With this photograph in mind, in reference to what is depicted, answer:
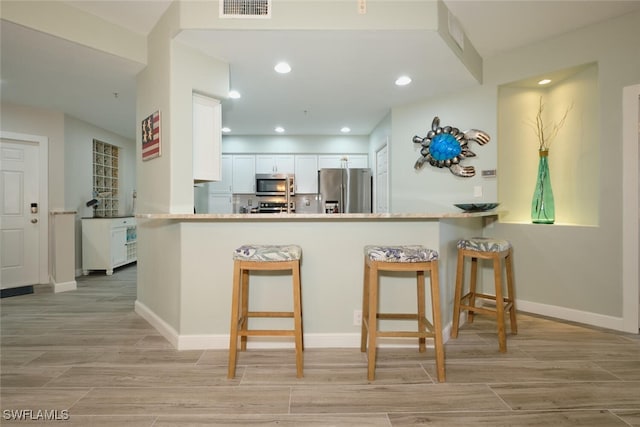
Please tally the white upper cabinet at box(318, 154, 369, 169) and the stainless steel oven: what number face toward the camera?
2

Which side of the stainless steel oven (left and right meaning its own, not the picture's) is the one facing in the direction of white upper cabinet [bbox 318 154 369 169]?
left

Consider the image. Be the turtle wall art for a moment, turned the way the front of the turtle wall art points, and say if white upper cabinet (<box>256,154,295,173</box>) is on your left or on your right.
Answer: on your right

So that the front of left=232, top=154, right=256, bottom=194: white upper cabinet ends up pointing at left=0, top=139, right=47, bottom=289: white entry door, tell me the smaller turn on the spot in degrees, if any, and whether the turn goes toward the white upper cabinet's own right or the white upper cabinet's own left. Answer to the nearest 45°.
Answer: approximately 45° to the white upper cabinet's own right

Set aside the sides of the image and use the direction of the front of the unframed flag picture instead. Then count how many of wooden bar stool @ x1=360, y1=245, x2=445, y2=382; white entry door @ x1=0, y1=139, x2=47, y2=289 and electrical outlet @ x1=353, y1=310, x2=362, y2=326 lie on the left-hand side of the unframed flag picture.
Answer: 2

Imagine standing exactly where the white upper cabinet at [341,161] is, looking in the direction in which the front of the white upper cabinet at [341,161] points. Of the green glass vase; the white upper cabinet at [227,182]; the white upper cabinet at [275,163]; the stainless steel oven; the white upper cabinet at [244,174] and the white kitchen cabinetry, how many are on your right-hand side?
5

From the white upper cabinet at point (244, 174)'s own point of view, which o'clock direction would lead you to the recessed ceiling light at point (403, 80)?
The recessed ceiling light is roughly at 11 o'clock from the white upper cabinet.

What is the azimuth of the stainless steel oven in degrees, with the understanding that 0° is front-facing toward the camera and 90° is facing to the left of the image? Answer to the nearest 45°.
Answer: approximately 0°
